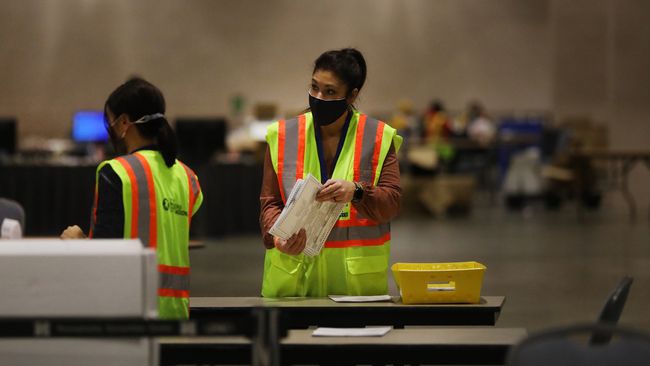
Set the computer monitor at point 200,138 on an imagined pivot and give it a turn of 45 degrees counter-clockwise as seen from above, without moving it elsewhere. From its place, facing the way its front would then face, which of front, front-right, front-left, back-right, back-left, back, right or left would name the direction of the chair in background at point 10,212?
back-left

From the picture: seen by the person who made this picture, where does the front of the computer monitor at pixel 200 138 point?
facing away from the viewer

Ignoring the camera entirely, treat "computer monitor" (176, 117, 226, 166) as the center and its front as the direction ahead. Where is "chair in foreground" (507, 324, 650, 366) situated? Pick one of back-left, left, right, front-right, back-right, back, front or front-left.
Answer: back

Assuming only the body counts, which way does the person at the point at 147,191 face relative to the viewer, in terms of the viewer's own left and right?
facing away from the viewer and to the left of the viewer

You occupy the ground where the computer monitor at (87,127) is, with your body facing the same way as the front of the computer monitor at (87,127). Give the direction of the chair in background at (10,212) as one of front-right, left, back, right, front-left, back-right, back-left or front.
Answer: front

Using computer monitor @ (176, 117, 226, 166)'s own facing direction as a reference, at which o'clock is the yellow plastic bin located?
The yellow plastic bin is roughly at 6 o'clock from the computer monitor.

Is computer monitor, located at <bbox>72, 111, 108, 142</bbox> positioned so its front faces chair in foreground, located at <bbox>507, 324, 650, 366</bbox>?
yes

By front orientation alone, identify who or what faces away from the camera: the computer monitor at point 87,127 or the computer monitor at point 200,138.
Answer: the computer monitor at point 200,138

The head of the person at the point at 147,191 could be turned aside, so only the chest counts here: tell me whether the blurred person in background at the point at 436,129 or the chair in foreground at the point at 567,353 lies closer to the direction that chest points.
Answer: the blurred person in background

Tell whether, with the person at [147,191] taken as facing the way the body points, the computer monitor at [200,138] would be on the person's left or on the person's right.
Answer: on the person's right

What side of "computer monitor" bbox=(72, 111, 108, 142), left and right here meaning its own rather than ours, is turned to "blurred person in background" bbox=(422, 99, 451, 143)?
left

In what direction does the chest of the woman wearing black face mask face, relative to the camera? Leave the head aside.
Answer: toward the camera

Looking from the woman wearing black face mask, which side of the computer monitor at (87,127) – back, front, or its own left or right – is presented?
front

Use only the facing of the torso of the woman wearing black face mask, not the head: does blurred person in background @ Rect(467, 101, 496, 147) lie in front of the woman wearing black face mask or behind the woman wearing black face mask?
behind
